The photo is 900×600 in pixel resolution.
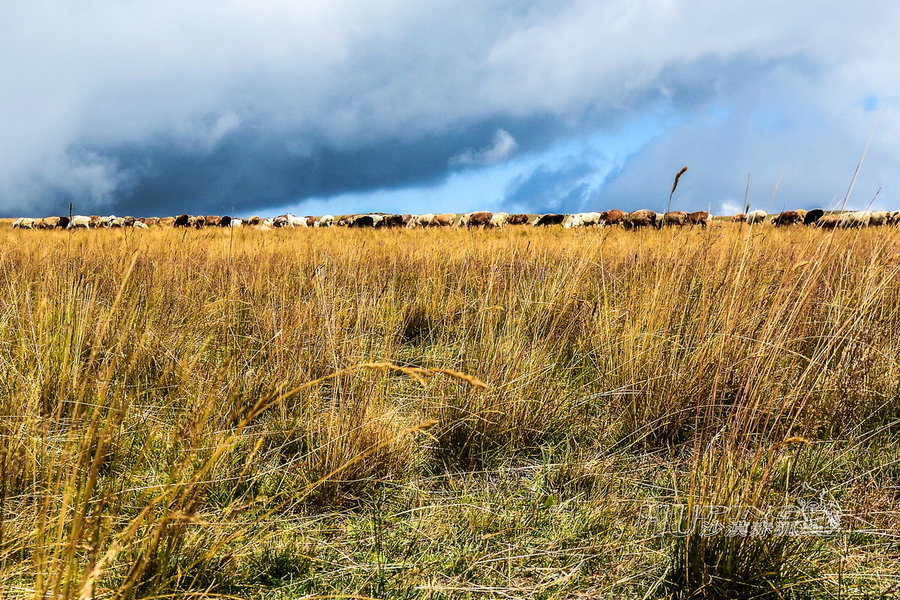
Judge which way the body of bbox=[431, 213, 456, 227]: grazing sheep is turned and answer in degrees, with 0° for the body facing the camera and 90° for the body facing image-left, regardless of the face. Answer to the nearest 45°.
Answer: approximately 90°

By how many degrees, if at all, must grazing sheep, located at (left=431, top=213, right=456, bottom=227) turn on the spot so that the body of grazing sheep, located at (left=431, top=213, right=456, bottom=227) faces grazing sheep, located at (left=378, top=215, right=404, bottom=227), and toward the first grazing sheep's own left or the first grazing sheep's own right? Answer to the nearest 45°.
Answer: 0° — it already faces it

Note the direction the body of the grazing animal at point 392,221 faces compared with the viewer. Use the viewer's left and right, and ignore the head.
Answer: facing to the left of the viewer

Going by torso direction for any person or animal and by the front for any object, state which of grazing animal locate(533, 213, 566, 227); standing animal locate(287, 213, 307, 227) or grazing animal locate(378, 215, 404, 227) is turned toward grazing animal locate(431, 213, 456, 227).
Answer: grazing animal locate(533, 213, 566, 227)

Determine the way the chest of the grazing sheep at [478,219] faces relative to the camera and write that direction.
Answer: to the viewer's left

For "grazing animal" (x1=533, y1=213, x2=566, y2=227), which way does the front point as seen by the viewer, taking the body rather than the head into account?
to the viewer's left

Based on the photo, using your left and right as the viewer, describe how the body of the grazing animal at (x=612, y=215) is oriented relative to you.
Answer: facing to the left of the viewer

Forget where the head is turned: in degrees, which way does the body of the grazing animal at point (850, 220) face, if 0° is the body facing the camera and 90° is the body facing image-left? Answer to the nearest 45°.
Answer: approximately 90°

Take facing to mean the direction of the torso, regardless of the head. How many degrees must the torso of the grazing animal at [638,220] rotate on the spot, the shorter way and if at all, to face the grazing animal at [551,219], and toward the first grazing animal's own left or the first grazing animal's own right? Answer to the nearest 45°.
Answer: approximately 45° to the first grazing animal's own right
